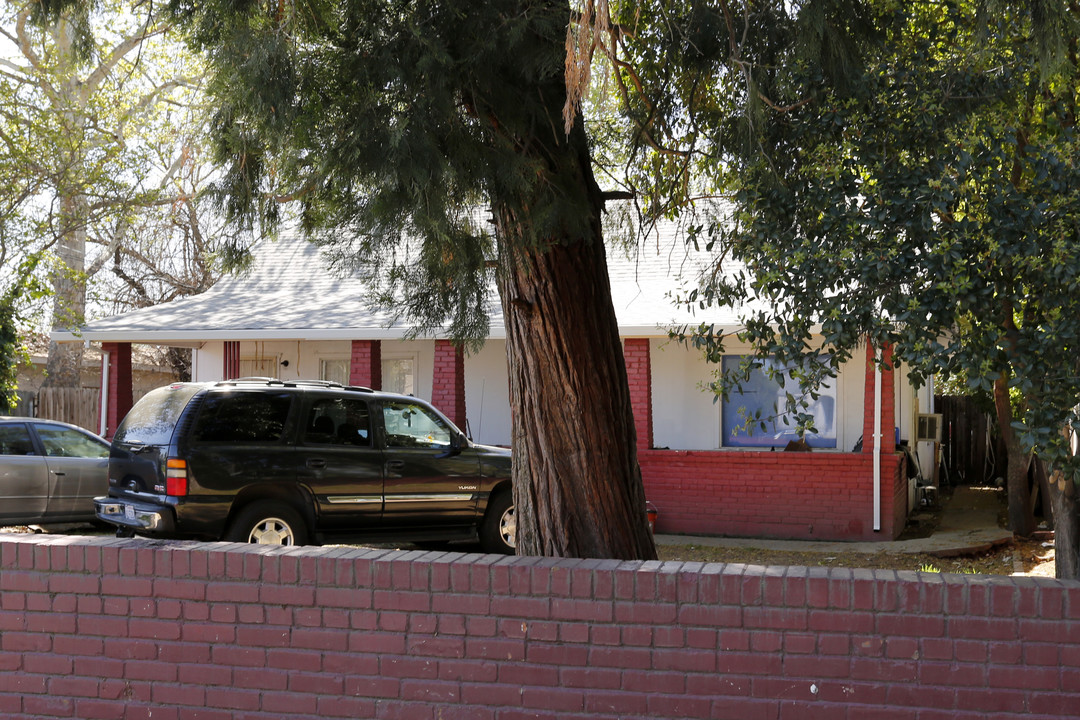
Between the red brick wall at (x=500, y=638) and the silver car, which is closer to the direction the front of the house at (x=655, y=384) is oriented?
the red brick wall

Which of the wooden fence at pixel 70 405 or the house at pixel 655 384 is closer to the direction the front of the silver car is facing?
the house

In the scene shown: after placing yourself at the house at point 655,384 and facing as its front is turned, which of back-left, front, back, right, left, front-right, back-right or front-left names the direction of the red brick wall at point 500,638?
front

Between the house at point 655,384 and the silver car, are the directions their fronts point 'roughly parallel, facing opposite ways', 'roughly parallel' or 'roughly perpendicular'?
roughly perpendicular

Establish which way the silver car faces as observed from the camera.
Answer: facing to the right of the viewer

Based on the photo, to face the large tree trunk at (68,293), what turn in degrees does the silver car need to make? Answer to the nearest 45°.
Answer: approximately 90° to its left

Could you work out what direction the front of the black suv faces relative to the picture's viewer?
facing away from the viewer and to the right of the viewer

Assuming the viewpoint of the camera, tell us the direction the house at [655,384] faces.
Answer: facing the viewer

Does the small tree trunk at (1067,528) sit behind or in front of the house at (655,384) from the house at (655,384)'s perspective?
in front

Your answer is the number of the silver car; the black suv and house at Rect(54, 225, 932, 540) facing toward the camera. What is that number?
1

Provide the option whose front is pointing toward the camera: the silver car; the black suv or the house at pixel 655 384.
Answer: the house

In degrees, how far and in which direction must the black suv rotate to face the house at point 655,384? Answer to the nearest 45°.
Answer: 0° — it already faces it
